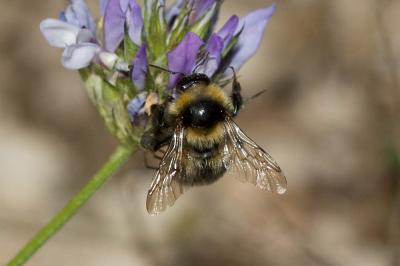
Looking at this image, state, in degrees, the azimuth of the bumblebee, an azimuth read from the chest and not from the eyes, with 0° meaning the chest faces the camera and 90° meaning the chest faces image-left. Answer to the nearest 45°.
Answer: approximately 180°
